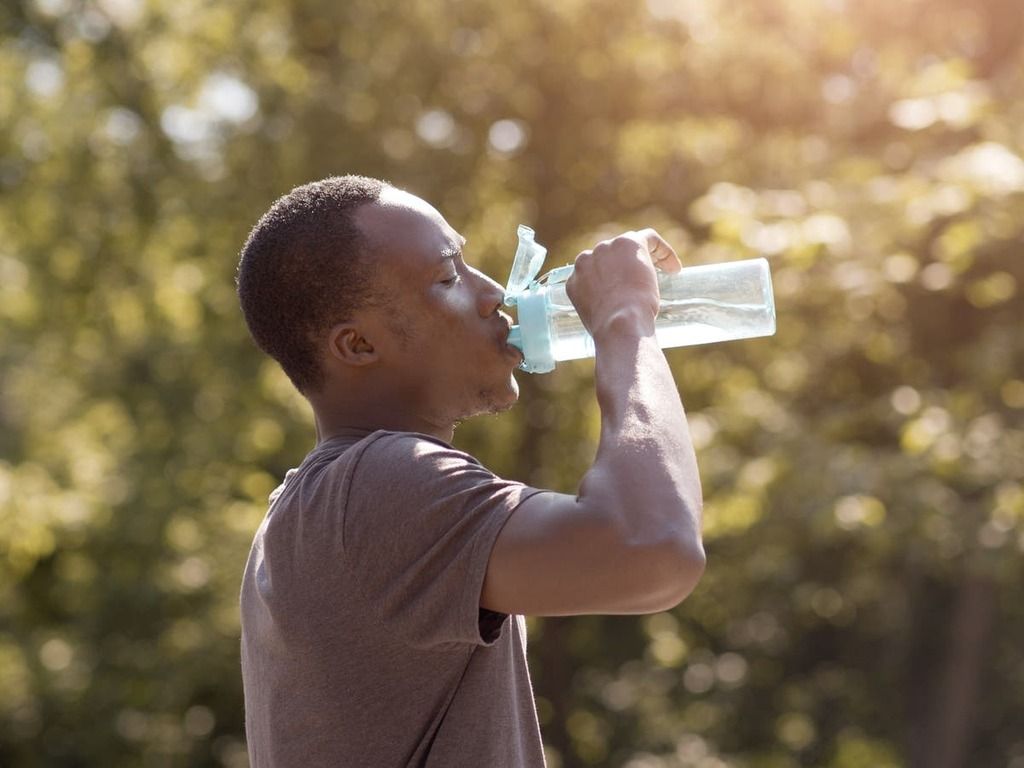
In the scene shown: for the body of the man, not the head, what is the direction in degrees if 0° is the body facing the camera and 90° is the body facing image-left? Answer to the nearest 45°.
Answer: approximately 270°

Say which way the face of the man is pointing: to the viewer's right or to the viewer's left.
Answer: to the viewer's right
